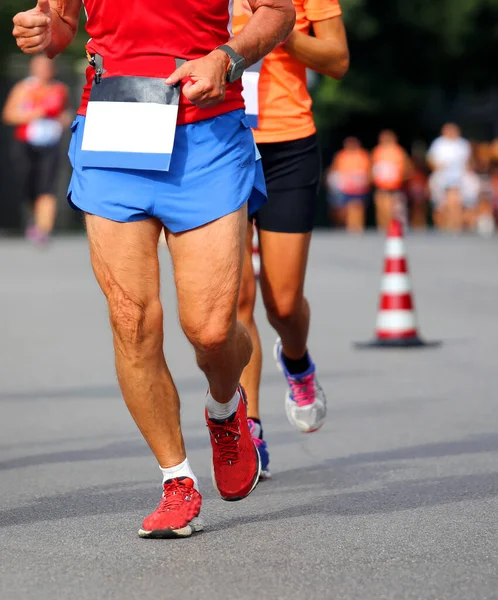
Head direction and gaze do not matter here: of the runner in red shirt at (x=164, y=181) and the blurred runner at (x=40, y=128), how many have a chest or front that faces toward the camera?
2

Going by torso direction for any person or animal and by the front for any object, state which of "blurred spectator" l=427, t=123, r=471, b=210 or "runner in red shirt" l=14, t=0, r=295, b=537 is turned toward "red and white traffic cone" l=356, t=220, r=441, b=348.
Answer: the blurred spectator

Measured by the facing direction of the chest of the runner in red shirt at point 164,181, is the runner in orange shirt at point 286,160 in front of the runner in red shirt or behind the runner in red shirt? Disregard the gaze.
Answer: behind

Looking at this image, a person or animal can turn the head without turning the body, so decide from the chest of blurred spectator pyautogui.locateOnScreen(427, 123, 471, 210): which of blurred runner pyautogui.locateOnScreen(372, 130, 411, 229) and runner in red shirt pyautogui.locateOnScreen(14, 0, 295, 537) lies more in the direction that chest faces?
the runner in red shirt

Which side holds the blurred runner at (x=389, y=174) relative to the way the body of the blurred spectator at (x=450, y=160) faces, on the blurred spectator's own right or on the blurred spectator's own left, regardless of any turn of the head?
on the blurred spectator's own right

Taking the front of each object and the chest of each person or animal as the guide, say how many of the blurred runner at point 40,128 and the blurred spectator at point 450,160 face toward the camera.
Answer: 2

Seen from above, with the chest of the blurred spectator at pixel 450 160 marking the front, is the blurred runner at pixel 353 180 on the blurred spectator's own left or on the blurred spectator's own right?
on the blurred spectator's own right

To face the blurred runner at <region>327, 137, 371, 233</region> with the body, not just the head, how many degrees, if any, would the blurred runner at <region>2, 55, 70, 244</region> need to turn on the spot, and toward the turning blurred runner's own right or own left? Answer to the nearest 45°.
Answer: approximately 135° to the second blurred runner's own left

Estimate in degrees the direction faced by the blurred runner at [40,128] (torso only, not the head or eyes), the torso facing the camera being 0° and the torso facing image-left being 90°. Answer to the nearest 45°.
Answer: approximately 0°
